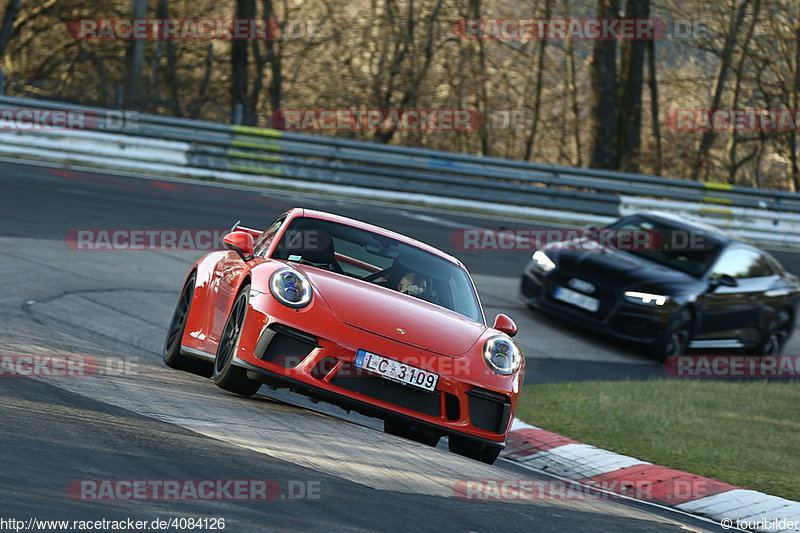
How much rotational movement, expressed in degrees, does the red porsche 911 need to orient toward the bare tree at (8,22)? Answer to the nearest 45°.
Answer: approximately 180°

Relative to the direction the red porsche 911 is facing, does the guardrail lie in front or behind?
behind

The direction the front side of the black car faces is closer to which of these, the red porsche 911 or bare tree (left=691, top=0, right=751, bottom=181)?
the red porsche 911

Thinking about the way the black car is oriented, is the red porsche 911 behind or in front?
in front

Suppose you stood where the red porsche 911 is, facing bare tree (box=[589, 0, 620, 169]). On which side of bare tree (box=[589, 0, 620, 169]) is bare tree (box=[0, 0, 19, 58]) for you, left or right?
left

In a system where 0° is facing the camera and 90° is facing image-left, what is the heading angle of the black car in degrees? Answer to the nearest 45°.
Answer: approximately 45°

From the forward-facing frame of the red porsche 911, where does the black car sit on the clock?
The black car is roughly at 7 o'clock from the red porsche 911.

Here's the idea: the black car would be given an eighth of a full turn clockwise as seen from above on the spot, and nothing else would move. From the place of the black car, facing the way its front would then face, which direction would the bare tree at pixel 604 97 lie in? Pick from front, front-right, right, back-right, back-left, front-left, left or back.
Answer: right

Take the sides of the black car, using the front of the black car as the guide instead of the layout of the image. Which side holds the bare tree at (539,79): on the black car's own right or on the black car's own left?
on the black car's own right

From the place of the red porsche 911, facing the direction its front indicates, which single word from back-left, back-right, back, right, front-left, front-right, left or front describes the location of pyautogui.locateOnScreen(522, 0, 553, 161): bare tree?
back

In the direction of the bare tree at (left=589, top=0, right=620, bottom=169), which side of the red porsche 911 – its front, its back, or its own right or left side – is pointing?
back

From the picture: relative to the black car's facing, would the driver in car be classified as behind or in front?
in front
